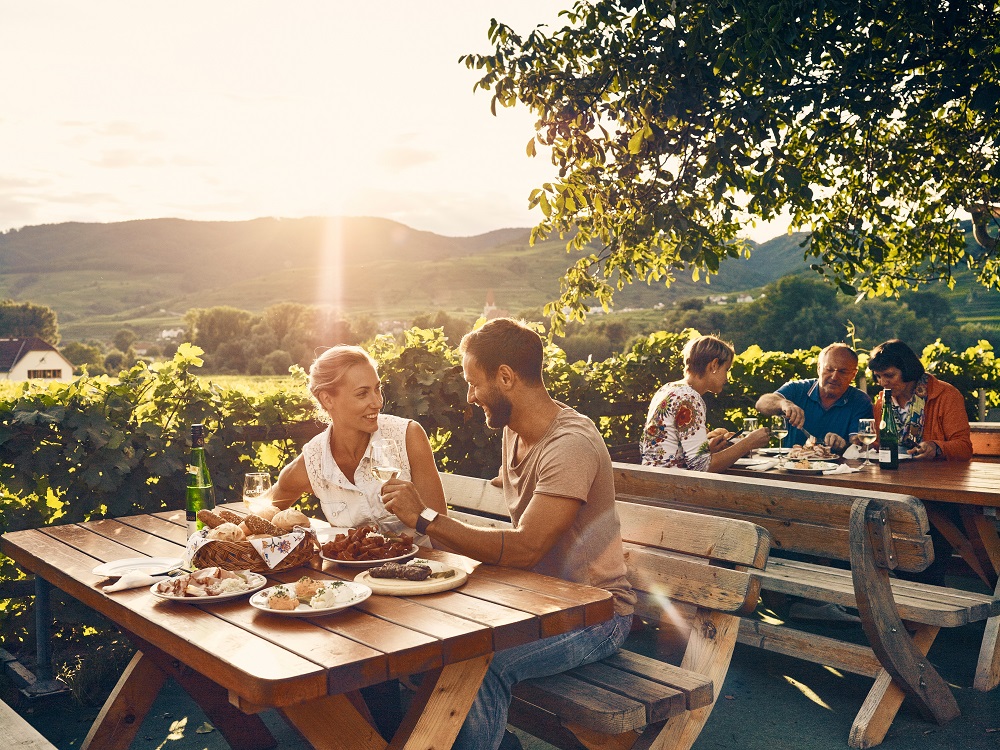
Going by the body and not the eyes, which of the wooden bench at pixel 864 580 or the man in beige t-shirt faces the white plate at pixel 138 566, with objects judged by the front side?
the man in beige t-shirt

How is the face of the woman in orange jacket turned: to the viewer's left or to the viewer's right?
to the viewer's left

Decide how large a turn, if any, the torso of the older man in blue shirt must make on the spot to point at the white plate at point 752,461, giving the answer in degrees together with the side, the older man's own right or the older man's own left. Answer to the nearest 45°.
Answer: approximately 45° to the older man's own right

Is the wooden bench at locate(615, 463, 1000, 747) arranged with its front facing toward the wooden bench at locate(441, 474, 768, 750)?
no

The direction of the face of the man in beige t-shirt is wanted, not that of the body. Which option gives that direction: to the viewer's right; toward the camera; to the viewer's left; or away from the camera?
to the viewer's left

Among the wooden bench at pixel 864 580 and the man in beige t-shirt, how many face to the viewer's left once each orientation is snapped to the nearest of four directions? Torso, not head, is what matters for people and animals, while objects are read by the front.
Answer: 1

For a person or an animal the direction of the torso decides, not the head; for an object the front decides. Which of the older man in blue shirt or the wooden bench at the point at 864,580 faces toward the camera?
the older man in blue shirt

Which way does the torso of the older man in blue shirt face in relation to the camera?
toward the camera

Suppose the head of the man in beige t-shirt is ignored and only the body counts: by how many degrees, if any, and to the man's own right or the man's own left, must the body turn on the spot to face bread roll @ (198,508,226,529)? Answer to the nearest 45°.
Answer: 0° — they already face it

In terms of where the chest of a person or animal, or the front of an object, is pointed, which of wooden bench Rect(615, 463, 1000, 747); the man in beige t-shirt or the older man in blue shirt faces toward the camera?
the older man in blue shirt

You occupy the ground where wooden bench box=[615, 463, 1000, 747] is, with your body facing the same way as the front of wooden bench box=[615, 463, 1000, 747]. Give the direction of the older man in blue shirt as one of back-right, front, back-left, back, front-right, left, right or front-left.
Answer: front-left

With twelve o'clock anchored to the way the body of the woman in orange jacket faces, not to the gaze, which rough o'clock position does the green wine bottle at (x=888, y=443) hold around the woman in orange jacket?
The green wine bottle is roughly at 11 o'clock from the woman in orange jacket.

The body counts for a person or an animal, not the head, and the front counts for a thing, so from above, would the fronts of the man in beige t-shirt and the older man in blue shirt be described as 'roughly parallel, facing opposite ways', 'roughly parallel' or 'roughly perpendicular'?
roughly perpendicular

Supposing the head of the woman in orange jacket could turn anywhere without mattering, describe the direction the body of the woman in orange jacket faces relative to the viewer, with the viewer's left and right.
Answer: facing the viewer and to the left of the viewer

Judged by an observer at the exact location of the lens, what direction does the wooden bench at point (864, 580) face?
facing away from the viewer and to the right of the viewer

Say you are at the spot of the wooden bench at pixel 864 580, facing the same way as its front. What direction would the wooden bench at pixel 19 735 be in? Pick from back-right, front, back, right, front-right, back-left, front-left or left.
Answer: back

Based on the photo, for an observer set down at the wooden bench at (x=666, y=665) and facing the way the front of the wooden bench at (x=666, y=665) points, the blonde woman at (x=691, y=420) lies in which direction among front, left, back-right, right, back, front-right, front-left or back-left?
back-right

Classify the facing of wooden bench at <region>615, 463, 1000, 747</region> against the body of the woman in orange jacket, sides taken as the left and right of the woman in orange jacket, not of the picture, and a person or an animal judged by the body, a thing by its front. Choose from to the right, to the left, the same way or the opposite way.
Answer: the opposite way

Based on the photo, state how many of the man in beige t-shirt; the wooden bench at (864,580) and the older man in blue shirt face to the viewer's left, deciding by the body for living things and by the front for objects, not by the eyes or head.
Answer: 1

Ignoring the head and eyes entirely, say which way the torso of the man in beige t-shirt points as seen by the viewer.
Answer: to the viewer's left

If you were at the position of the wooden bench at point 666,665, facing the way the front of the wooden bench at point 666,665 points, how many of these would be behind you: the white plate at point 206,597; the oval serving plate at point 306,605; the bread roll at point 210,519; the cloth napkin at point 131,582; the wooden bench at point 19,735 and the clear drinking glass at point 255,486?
0

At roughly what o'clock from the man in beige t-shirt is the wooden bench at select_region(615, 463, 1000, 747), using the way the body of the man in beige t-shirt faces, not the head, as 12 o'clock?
The wooden bench is roughly at 5 o'clock from the man in beige t-shirt.
